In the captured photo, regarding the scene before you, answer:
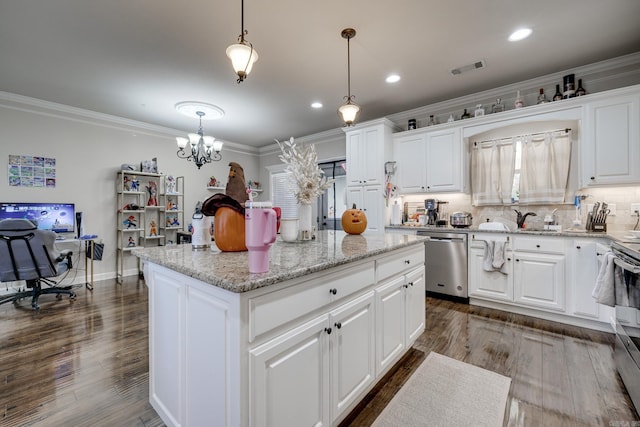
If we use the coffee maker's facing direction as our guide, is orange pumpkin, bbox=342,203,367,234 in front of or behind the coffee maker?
in front

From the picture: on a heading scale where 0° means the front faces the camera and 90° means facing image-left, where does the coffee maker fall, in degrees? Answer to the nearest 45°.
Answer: approximately 45°

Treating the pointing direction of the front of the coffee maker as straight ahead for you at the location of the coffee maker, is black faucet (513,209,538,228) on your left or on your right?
on your left

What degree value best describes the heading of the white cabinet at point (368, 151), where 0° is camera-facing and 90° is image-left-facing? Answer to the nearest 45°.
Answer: approximately 45°

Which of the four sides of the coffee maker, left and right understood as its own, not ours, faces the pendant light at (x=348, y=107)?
front

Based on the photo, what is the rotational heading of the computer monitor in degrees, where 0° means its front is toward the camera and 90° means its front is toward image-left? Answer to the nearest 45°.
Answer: approximately 0°

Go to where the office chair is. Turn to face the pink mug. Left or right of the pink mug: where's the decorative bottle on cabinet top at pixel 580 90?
left

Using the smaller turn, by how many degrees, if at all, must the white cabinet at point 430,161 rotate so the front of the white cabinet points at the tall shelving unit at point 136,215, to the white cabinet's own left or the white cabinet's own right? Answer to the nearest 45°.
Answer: approximately 45° to the white cabinet's own right

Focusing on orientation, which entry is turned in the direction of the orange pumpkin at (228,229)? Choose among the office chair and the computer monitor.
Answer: the computer monitor

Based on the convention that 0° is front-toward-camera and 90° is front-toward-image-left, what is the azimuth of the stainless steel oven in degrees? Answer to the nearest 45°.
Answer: approximately 90°

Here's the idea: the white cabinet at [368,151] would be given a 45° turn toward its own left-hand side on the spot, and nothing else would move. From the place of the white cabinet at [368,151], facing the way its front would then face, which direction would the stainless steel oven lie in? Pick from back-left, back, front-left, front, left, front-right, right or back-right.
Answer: front-left

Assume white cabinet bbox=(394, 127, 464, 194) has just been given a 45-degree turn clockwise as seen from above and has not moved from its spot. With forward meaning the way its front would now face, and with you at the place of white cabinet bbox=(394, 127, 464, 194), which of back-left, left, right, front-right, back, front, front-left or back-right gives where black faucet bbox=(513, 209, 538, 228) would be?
back
